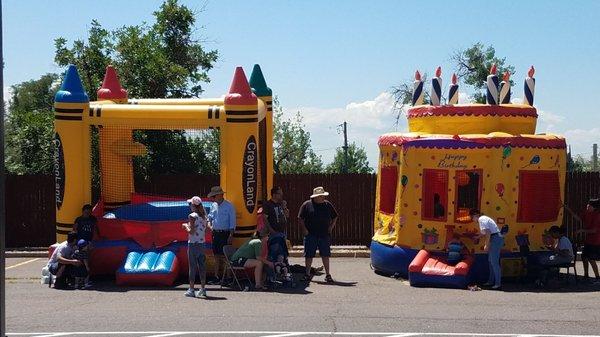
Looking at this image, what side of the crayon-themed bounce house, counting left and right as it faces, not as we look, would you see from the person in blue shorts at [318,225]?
left

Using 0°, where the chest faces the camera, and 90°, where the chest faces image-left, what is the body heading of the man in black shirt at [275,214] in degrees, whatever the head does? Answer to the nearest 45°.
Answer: approximately 0°

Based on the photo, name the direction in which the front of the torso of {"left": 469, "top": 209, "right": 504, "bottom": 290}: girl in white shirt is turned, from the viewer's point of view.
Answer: to the viewer's left

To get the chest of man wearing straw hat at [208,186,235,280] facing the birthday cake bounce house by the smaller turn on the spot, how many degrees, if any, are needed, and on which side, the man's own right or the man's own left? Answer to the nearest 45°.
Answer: approximately 135° to the man's own left

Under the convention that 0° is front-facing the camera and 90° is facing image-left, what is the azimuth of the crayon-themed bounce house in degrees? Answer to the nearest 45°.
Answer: approximately 0°

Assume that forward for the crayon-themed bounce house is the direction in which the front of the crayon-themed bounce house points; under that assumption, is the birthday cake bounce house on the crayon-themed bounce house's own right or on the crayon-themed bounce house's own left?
on the crayon-themed bounce house's own left

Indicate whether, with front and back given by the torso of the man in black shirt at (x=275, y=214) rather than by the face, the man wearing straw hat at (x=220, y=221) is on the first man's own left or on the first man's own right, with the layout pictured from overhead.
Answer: on the first man's own right

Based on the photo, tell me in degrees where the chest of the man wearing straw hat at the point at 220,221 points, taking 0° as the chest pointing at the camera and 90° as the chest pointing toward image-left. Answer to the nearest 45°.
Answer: approximately 45°

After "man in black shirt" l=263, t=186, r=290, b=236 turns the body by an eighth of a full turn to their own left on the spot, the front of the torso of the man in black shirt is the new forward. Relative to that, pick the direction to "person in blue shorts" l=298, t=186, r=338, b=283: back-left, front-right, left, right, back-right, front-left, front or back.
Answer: front-left
